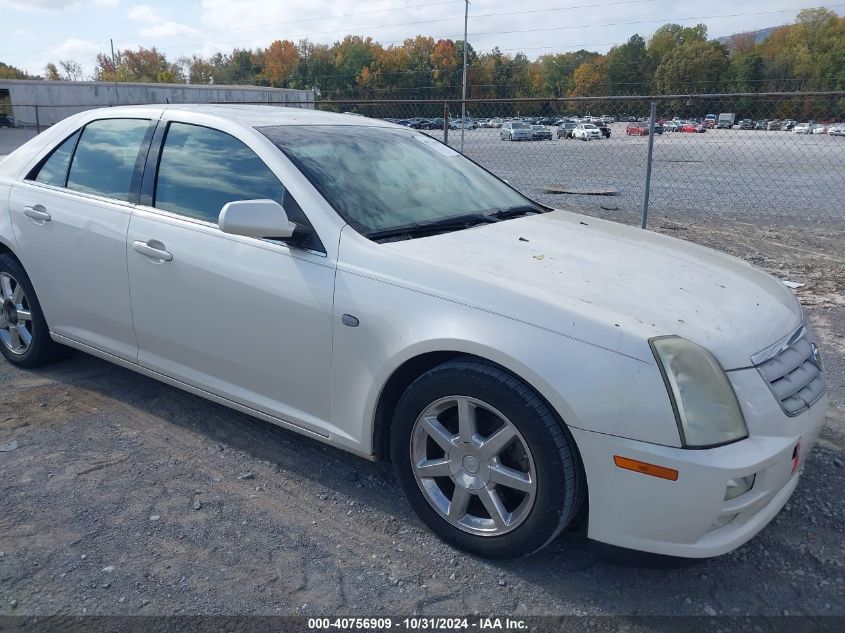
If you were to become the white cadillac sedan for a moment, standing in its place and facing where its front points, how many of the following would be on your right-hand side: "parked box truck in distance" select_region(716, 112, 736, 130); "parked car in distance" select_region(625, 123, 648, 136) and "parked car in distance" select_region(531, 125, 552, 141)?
0

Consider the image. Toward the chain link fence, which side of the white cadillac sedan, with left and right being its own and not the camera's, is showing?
left

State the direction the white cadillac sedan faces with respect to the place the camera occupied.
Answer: facing the viewer and to the right of the viewer

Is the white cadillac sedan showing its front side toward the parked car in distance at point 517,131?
no

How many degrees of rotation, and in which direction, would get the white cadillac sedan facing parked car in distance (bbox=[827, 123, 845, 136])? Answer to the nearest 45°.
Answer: approximately 90° to its left

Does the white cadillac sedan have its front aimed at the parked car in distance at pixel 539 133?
no

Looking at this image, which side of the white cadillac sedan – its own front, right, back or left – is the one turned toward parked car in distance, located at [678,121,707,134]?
left

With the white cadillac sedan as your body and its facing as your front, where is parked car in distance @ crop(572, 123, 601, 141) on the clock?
The parked car in distance is roughly at 8 o'clock from the white cadillac sedan.

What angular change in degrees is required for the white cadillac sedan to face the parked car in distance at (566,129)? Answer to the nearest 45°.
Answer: approximately 135° to its left
